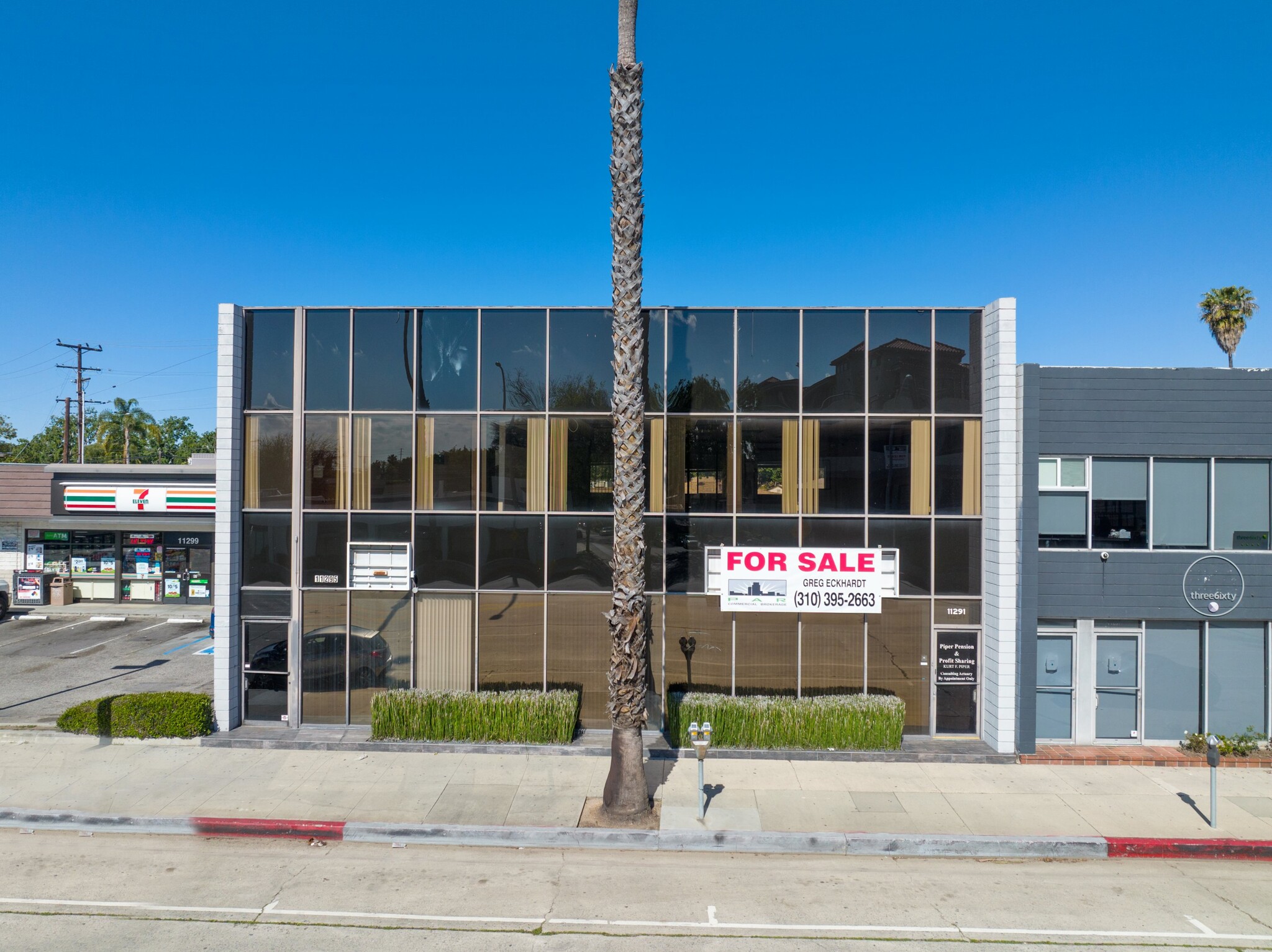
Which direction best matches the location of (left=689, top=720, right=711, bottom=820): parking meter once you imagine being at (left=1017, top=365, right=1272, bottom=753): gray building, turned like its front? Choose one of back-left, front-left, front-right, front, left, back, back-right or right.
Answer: front-right

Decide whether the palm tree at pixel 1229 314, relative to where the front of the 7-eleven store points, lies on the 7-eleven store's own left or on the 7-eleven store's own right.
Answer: on the 7-eleven store's own left

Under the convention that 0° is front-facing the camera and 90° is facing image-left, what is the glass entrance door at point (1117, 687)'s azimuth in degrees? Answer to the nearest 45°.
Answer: approximately 0°

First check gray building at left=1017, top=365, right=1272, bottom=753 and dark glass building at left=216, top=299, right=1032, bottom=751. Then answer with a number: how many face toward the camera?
2
